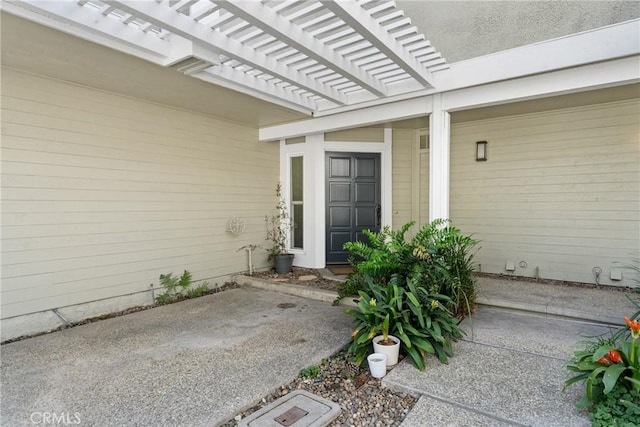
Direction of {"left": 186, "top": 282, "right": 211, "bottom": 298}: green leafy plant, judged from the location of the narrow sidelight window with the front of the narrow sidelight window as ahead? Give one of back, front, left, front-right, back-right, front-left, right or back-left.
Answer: front-right

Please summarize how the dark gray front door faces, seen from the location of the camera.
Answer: facing the viewer

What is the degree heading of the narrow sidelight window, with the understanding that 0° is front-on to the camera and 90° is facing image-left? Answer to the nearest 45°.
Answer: approximately 0°

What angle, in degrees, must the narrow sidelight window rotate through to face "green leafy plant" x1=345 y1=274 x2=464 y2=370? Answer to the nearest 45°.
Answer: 0° — it already faces it

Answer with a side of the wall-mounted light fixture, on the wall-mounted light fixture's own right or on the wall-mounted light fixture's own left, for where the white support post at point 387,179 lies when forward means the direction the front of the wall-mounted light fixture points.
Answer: on the wall-mounted light fixture's own right

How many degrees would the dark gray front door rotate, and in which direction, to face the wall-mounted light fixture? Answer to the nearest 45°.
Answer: approximately 90° to its left

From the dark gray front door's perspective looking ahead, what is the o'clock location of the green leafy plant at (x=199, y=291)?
The green leafy plant is roughly at 2 o'clock from the dark gray front door.

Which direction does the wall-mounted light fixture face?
toward the camera

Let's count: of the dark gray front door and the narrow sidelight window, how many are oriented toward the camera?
2

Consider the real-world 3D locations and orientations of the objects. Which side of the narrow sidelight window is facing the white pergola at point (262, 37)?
front

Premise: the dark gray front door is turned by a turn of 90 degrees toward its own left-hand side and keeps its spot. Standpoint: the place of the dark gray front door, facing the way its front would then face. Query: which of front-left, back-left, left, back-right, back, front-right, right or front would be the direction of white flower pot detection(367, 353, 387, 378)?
right

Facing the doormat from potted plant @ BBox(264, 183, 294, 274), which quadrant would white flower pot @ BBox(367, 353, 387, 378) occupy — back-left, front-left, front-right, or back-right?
front-right

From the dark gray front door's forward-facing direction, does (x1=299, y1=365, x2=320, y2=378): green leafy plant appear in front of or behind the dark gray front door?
in front

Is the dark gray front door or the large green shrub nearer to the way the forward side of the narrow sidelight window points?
the large green shrub

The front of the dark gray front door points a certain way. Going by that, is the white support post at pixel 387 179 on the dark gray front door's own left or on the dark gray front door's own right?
on the dark gray front door's own left

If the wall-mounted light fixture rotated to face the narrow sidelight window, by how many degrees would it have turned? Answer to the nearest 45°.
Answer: approximately 90° to its right

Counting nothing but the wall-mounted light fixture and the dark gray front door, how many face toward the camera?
2
